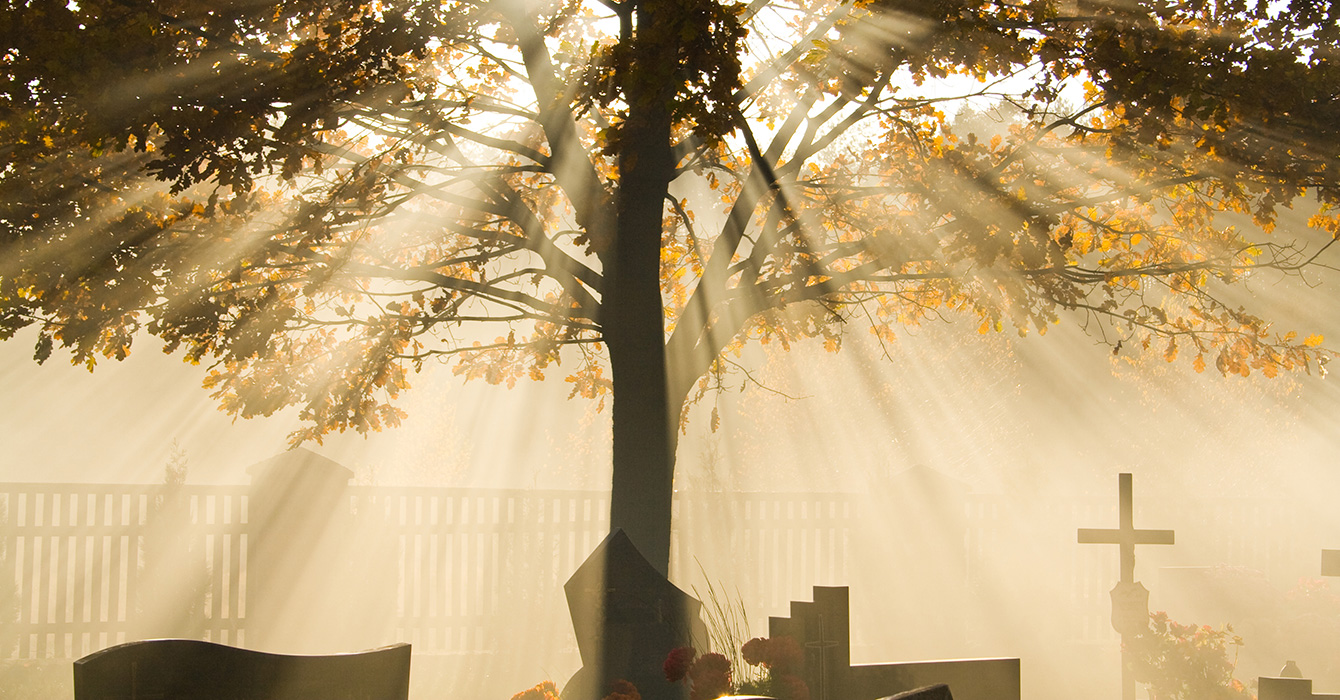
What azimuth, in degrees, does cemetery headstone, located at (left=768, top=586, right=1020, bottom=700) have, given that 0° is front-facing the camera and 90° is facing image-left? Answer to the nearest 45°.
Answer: approximately 0°

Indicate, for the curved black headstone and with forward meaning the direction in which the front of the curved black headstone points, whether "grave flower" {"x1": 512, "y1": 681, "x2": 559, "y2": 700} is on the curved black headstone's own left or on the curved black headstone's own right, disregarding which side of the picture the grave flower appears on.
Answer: on the curved black headstone's own left

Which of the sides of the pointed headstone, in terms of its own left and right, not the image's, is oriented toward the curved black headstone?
right

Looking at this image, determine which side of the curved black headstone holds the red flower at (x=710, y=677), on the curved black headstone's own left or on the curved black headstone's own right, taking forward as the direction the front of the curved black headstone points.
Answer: on the curved black headstone's own left

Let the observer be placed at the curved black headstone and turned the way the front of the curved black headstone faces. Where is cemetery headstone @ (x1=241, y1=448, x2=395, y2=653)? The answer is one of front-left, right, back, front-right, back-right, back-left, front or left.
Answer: back

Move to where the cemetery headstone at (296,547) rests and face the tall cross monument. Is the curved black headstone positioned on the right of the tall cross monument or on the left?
right

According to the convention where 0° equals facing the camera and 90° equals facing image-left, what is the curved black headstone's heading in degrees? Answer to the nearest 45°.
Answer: approximately 0°

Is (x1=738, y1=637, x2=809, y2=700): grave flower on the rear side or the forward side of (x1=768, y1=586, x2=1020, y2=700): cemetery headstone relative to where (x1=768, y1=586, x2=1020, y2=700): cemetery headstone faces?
on the forward side

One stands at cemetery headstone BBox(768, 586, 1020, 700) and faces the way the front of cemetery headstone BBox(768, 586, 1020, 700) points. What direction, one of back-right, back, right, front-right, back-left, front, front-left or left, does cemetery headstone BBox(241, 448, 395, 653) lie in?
back-right

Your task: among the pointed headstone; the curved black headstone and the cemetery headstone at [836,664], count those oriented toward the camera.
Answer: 3

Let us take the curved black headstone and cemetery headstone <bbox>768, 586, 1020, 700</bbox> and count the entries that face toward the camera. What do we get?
2
